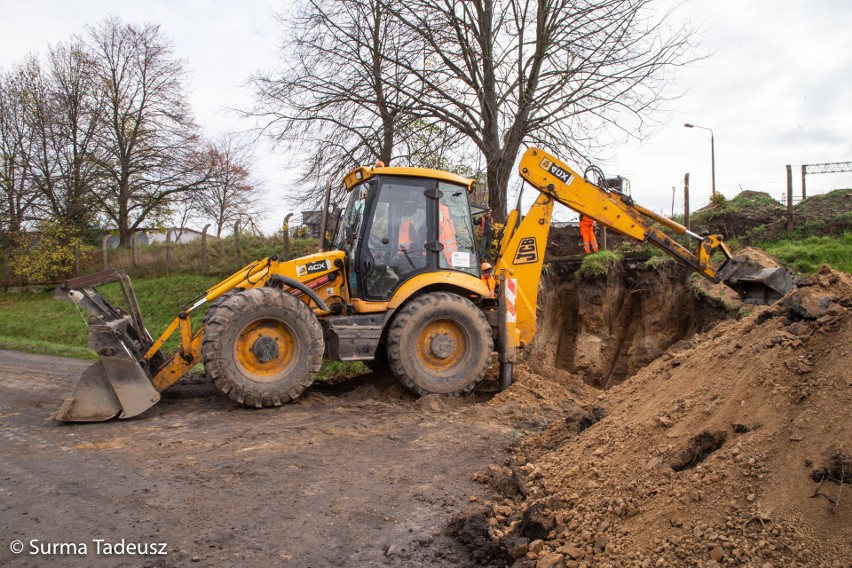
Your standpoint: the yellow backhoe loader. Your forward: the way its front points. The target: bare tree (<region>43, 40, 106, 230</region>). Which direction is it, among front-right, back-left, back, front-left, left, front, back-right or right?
front-right

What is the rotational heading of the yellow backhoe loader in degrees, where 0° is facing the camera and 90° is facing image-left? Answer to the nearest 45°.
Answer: approximately 90°

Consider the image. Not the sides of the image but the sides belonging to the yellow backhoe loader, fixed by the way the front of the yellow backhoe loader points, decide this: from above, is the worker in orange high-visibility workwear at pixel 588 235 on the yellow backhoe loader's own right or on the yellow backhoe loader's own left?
on the yellow backhoe loader's own right

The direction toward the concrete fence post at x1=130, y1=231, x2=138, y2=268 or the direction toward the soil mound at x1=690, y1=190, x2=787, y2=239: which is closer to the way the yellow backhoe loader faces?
the concrete fence post

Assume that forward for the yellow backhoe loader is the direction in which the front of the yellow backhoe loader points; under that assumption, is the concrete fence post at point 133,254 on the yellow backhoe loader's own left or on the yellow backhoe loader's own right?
on the yellow backhoe loader's own right

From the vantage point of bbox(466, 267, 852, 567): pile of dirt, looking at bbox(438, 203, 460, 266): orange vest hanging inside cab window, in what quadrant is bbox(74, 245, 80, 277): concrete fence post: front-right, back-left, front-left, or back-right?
front-left

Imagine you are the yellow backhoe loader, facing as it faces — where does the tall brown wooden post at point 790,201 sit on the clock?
The tall brown wooden post is roughly at 5 o'clock from the yellow backhoe loader.

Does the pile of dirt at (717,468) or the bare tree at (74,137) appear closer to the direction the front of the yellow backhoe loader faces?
the bare tree

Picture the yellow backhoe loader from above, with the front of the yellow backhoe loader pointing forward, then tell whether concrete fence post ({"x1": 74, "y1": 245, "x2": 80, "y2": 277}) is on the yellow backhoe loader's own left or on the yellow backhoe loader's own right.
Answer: on the yellow backhoe loader's own right

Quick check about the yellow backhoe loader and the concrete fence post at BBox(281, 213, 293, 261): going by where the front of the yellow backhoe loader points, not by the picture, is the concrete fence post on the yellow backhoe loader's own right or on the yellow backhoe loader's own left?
on the yellow backhoe loader's own right

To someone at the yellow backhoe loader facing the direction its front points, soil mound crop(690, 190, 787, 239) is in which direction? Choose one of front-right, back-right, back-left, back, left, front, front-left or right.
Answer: back-right

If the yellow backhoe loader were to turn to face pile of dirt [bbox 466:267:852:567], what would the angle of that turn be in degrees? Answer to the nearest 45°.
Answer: approximately 135° to its left
